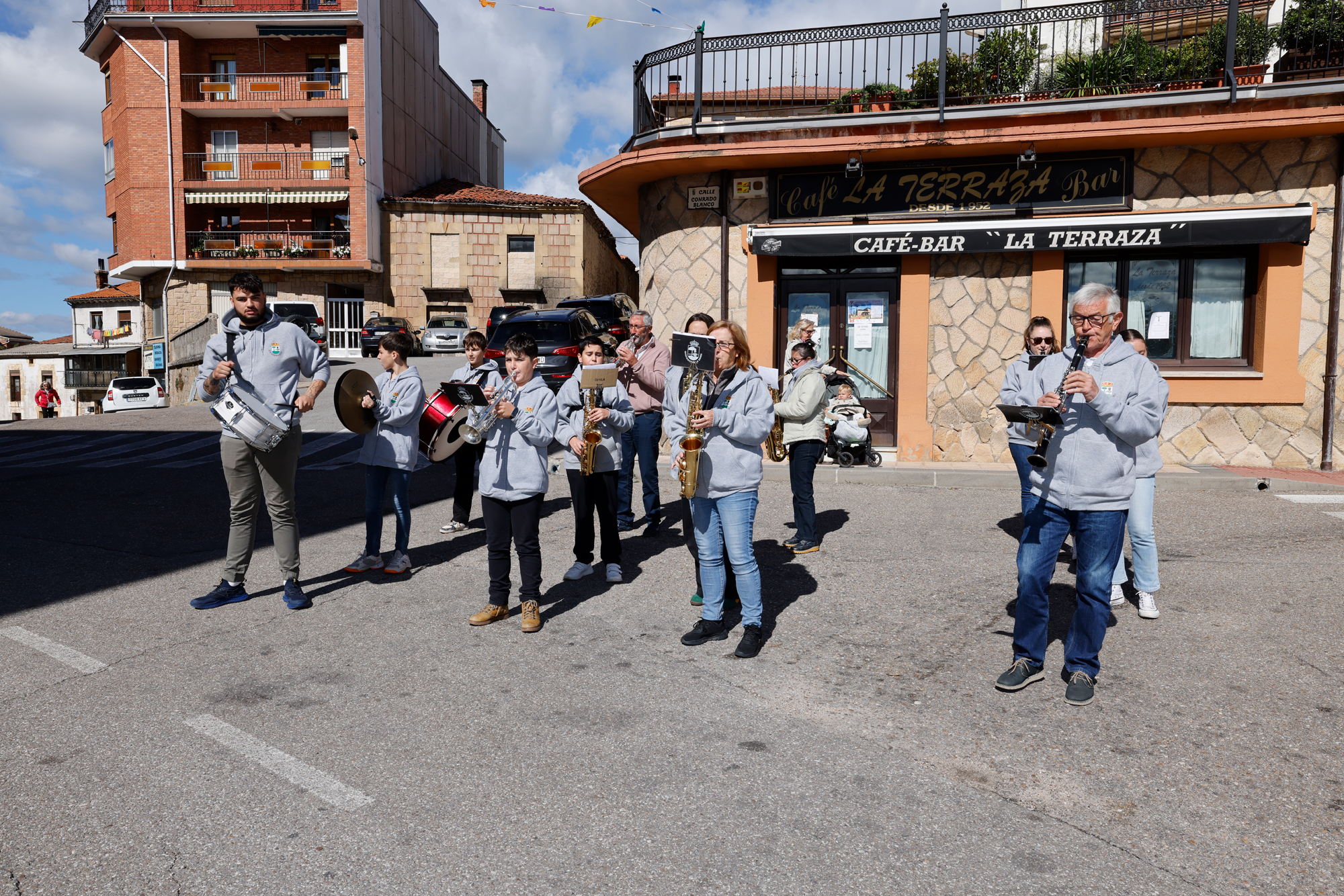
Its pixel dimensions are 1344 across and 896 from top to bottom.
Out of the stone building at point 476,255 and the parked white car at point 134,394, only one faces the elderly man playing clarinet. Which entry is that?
the stone building

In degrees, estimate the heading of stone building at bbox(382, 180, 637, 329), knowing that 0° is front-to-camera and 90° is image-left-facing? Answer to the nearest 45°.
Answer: approximately 0°

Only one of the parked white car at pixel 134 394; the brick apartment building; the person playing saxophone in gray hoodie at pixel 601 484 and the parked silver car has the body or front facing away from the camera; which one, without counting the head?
the parked white car

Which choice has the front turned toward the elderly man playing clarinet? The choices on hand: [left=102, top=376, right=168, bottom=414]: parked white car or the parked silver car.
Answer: the parked silver car

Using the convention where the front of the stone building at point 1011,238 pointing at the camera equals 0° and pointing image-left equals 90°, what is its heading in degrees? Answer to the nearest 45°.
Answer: approximately 0°

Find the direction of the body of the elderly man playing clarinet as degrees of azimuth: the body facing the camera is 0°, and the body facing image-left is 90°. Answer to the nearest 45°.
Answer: approximately 45°

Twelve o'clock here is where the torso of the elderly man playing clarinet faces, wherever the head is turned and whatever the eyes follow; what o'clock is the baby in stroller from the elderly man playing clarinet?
The baby in stroller is roughly at 4 o'clock from the elderly man playing clarinet.

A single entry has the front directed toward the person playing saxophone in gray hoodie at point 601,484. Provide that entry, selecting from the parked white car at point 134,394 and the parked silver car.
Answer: the parked silver car
